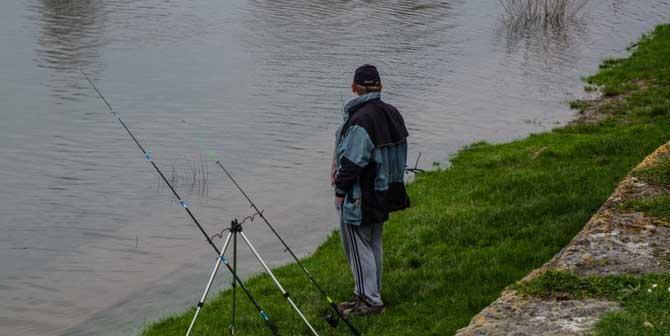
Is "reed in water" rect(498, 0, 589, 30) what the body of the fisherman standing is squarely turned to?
no

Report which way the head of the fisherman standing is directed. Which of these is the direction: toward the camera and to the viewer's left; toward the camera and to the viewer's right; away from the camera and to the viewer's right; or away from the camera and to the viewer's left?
away from the camera and to the viewer's left

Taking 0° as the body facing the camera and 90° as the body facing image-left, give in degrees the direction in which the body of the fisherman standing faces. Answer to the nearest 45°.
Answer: approximately 135°
